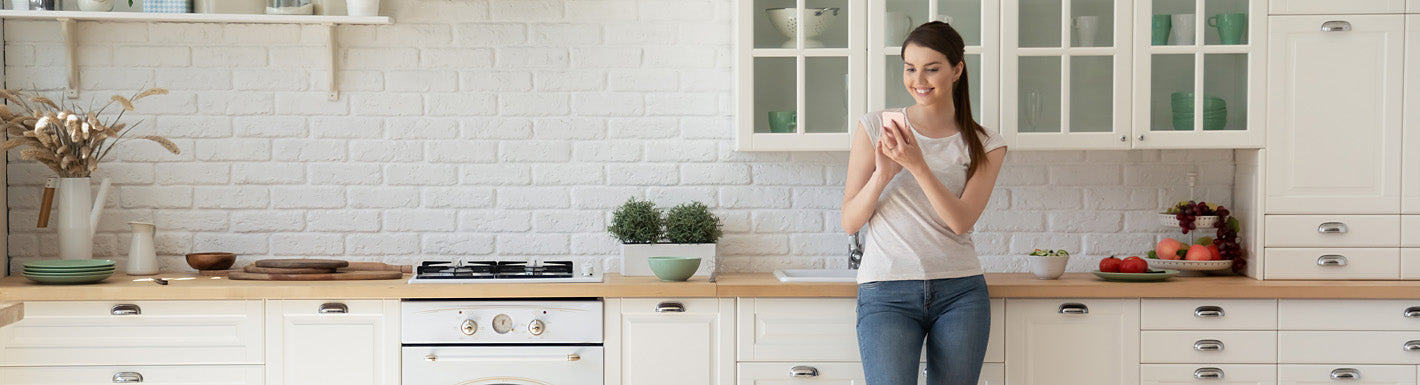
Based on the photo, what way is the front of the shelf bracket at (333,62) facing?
toward the camera

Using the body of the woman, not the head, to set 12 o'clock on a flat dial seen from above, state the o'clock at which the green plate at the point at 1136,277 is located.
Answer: The green plate is roughly at 8 o'clock from the woman.

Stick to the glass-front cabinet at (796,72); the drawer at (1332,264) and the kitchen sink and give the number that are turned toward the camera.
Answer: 3

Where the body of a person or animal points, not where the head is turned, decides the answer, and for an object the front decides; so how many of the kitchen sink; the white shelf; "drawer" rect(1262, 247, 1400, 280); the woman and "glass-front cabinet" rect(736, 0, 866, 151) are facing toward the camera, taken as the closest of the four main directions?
5

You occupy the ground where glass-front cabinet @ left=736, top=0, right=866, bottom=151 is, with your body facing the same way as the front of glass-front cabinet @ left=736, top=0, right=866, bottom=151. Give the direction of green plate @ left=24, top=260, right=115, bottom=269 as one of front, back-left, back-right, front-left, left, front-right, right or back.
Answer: right

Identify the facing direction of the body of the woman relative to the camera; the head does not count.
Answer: toward the camera

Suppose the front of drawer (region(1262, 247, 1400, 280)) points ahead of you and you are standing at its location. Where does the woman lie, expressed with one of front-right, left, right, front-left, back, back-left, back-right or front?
front-right

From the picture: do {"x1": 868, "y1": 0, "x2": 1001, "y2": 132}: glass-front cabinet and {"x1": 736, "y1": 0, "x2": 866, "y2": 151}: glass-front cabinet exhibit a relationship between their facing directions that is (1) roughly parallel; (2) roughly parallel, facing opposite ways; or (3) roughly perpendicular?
roughly parallel

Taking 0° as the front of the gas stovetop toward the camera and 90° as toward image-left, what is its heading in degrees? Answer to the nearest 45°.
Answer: approximately 0°

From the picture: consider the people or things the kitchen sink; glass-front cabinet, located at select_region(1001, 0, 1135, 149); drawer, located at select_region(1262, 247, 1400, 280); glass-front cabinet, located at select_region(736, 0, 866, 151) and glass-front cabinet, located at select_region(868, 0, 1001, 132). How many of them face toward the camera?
5

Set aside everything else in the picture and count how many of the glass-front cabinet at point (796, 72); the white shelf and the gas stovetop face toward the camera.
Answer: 3
